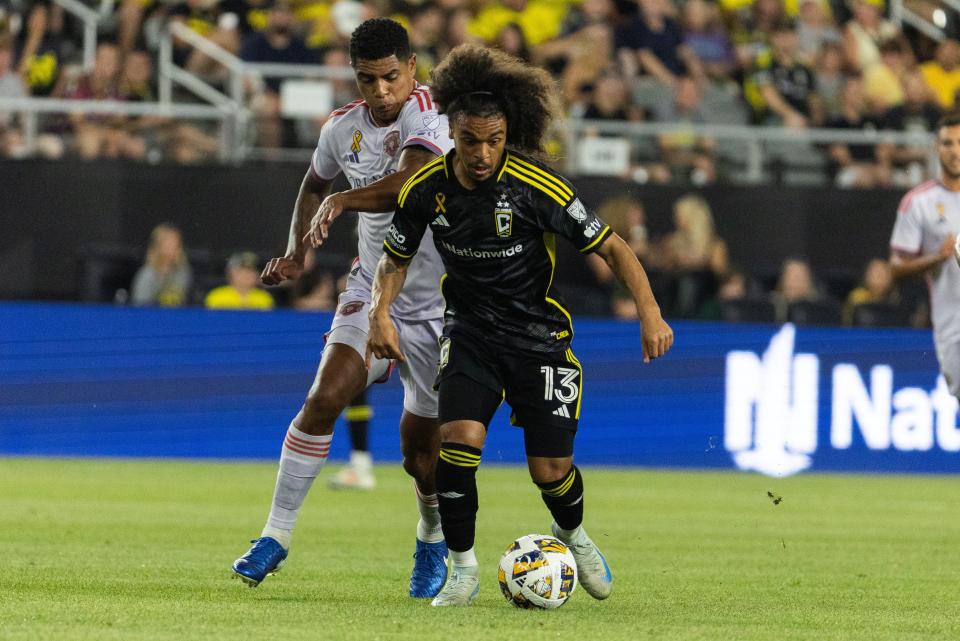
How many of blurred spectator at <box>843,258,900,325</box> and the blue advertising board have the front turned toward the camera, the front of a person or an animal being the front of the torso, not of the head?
2

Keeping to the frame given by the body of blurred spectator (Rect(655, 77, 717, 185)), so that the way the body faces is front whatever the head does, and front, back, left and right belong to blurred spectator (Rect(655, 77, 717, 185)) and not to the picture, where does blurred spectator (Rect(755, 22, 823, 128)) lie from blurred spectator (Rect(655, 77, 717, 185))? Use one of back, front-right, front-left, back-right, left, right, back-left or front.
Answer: back-left

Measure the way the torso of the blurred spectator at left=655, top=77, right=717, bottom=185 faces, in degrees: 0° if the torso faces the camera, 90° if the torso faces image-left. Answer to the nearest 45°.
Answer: approximately 0°

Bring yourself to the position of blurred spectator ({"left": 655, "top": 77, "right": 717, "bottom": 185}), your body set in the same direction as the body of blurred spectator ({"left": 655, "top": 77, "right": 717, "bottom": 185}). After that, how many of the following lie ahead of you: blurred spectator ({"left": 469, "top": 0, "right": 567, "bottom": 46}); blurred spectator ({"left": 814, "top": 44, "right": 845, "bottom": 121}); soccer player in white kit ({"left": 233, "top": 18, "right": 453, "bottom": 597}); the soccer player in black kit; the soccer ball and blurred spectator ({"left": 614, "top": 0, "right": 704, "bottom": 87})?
3

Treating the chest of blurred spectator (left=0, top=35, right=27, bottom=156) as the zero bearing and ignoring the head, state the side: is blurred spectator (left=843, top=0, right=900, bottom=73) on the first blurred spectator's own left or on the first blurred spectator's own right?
on the first blurred spectator's own left

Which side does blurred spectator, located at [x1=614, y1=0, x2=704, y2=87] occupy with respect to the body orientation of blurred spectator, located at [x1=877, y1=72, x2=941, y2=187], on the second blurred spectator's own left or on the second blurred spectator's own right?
on the second blurred spectator's own right

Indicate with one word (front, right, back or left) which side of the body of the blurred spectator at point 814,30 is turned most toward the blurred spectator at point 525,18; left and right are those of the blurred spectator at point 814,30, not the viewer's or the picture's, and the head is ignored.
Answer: right

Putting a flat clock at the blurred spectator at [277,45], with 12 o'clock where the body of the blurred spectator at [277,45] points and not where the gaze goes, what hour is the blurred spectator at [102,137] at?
the blurred spectator at [102,137] is roughly at 2 o'clock from the blurred spectator at [277,45].
